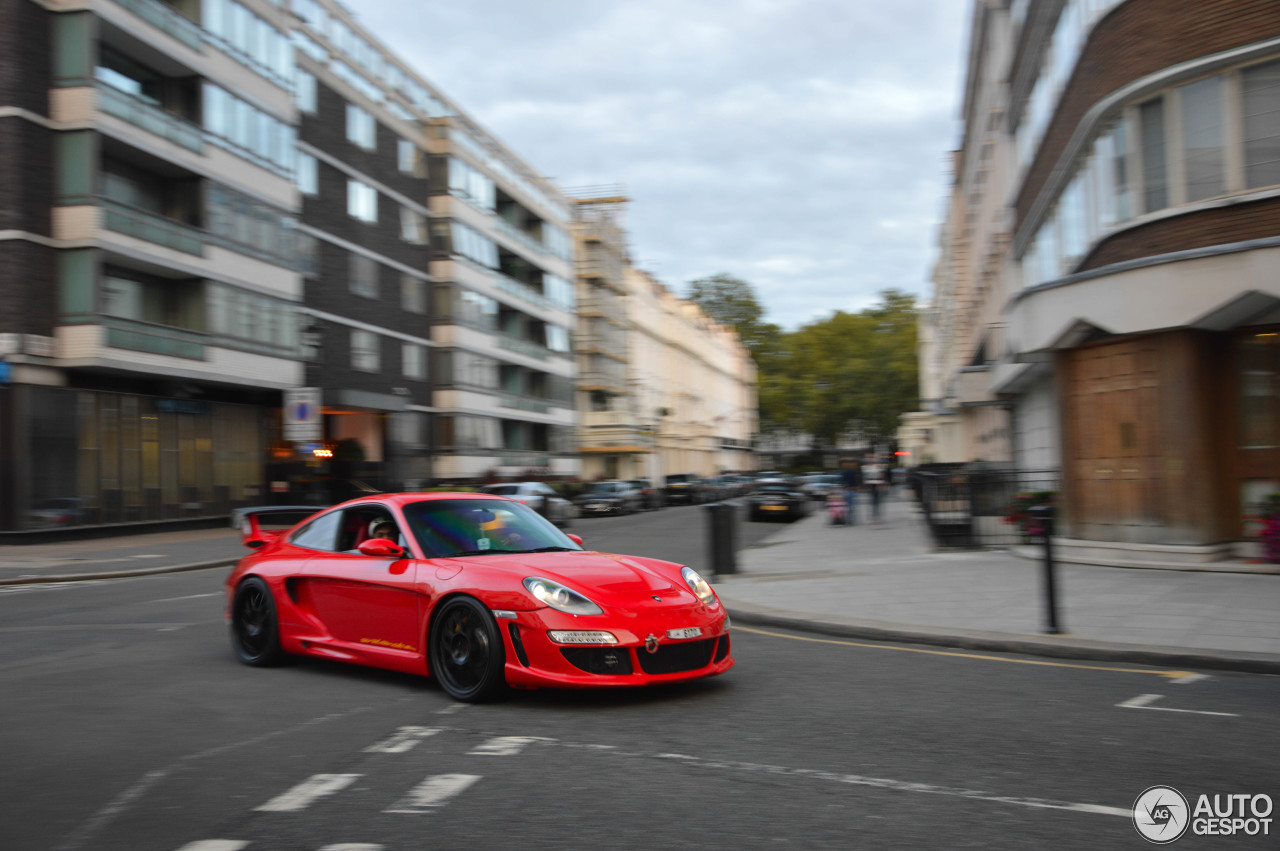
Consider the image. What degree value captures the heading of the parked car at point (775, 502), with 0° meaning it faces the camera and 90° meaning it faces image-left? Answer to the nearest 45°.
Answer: approximately 180°

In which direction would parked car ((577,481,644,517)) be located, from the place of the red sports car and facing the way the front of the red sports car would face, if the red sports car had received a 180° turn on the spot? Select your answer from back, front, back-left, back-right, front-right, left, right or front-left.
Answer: front-right

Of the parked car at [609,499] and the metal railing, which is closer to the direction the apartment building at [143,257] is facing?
the metal railing

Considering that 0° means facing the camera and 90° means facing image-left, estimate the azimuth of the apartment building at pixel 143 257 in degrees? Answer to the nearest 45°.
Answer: approximately 315°

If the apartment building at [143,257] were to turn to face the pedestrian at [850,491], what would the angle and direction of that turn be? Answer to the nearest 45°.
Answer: approximately 45° to its left

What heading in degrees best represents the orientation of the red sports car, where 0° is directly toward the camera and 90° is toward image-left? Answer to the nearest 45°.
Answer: approximately 315°

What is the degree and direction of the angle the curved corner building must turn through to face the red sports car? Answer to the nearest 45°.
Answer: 0° — it already faces it

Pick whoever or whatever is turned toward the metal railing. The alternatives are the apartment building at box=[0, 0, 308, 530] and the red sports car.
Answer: the apartment building

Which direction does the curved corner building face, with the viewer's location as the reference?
facing the viewer and to the left of the viewer

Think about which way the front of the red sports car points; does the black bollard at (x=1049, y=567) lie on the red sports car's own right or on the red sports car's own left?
on the red sports car's own left

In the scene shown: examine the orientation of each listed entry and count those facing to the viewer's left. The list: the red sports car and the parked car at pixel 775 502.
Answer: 0

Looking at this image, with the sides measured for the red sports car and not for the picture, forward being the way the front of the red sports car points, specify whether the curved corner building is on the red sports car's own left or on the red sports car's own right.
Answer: on the red sports car's own left

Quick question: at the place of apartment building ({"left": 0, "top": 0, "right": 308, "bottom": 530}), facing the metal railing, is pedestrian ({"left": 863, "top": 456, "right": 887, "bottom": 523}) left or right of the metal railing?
left

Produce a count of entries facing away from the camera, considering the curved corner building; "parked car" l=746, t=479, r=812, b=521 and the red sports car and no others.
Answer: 1
